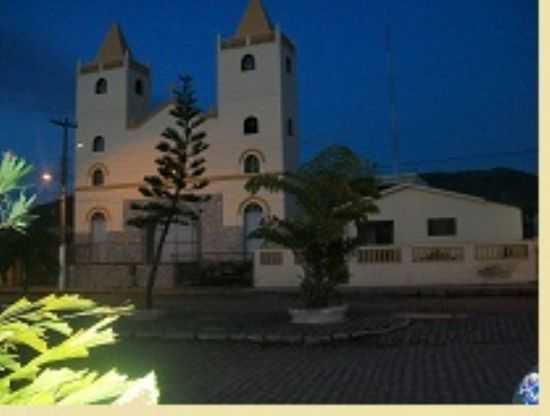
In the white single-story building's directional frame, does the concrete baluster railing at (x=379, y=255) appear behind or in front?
in front

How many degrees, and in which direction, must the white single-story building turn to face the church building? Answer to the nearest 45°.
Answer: approximately 135° to its right

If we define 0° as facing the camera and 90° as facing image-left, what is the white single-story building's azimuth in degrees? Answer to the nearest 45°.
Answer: approximately 0°

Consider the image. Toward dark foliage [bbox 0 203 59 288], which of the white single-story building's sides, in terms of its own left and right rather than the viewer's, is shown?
right

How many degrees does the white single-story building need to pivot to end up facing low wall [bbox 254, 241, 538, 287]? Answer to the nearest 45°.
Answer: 0° — it already faces it

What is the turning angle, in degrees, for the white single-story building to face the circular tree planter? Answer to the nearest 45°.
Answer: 0° — it already faces it

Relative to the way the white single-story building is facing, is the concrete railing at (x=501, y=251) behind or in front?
in front
